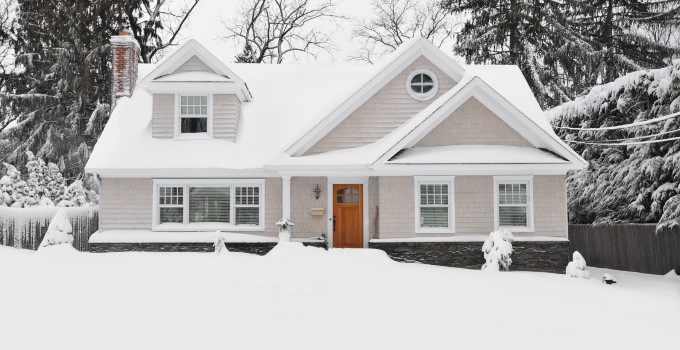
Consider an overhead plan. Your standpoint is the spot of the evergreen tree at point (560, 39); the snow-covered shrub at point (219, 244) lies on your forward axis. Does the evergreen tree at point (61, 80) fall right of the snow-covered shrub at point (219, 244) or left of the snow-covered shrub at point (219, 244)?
right

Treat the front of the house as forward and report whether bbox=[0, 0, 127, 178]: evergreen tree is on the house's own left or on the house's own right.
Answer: on the house's own right

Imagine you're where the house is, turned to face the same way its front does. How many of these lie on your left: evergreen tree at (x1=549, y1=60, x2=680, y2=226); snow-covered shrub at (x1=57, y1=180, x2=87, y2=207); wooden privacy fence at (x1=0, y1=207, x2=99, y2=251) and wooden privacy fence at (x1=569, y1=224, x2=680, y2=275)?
2

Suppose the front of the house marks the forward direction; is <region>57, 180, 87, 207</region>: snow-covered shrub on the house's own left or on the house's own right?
on the house's own right

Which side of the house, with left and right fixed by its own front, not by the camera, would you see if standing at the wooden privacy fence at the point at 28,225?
right

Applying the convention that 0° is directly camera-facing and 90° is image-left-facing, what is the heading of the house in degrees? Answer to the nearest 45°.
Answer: approximately 0°

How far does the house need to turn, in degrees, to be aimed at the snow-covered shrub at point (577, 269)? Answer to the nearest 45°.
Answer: approximately 90° to its left

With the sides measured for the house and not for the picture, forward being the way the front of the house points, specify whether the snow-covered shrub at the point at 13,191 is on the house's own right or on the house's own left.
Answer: on the house's own right

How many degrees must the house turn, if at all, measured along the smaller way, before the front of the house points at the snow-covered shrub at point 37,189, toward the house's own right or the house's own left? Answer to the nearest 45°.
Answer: approximately 135° to the house's own right

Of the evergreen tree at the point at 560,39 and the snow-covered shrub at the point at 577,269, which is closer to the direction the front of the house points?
the snow-covered shrub

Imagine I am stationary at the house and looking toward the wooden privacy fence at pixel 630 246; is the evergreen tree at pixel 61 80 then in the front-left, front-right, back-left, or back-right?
back-left

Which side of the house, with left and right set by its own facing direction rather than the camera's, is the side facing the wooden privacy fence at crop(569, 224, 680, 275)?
left

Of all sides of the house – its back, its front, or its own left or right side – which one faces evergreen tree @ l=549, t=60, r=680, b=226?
left
